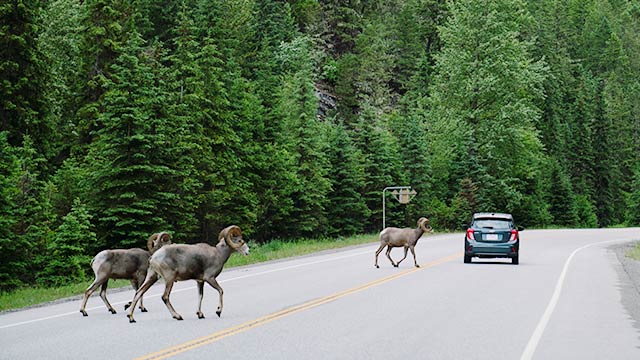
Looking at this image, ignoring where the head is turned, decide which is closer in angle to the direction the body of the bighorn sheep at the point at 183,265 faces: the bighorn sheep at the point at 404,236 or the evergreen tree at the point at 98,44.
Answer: the bighorn sheep

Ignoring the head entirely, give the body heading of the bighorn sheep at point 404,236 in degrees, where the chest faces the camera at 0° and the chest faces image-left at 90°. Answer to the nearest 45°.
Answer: approximately 270°

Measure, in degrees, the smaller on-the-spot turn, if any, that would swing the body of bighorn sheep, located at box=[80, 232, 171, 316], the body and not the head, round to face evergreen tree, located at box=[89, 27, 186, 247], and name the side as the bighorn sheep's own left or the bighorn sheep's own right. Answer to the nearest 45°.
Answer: approximately 90° to the bighorn sheep's own left

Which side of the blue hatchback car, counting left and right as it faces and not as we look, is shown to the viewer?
back

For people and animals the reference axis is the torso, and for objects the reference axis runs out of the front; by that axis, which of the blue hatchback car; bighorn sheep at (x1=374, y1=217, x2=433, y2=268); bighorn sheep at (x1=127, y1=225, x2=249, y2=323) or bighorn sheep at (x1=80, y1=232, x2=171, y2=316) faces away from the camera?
the blue hatchback car

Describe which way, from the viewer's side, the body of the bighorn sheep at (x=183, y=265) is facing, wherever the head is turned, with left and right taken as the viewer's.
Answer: facing to the right of the viewer

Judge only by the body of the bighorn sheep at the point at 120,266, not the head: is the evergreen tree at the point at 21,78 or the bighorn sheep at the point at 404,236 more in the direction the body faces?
the bighorn sheep

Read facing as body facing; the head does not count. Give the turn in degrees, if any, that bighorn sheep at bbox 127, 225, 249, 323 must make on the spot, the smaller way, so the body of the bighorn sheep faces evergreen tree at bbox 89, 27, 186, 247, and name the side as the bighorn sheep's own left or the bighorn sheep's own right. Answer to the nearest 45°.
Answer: approximately 90° to the bighorn sheep's own left

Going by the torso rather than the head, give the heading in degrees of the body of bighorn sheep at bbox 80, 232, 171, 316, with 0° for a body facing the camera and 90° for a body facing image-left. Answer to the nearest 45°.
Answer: approximately 270°

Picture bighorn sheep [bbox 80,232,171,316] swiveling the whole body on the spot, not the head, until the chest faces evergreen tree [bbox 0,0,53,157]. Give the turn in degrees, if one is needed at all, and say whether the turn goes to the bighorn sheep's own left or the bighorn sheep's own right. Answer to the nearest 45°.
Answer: approximately 90° to the bighorn sheep's own left

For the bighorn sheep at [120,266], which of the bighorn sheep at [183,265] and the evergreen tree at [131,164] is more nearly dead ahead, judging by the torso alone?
the bighorn sheep
